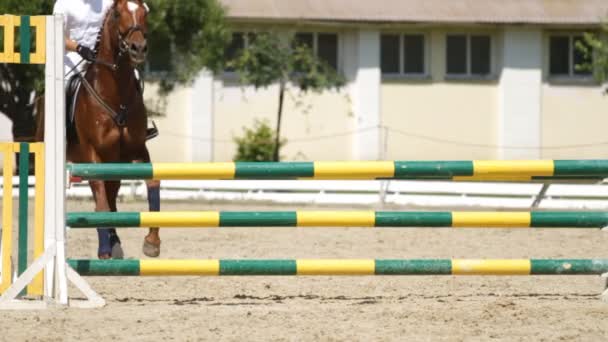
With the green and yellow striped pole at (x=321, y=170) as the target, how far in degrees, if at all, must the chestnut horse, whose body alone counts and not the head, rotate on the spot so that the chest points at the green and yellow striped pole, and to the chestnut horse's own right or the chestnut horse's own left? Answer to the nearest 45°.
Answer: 0° — it already faces it

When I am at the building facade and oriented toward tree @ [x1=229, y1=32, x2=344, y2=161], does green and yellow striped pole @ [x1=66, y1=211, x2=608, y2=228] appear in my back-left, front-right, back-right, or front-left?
front-left

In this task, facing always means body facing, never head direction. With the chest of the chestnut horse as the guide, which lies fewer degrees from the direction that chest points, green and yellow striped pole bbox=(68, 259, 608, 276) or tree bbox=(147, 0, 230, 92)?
the green and yellow striped pole

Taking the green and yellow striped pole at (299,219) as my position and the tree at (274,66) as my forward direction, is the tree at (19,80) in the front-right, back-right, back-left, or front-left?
front-left

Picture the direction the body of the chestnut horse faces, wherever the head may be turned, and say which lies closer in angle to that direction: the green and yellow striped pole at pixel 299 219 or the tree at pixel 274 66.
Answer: the green and yellow striped pole

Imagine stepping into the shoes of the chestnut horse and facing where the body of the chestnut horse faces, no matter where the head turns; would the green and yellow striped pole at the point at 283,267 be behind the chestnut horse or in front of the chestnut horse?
in front

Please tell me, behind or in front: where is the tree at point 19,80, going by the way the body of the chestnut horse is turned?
behind

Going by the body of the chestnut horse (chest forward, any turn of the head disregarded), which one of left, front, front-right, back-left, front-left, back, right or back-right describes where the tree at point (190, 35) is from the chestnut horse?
back-left

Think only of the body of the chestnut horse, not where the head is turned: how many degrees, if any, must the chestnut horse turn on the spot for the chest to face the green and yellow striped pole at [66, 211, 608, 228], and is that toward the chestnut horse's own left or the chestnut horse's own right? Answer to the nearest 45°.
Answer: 0° — it already faces it

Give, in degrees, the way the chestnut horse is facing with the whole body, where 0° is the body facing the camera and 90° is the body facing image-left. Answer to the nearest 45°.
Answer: approximately 315°
